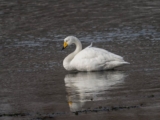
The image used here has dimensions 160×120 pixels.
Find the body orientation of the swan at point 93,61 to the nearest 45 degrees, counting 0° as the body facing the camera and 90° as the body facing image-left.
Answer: approximately 90°
